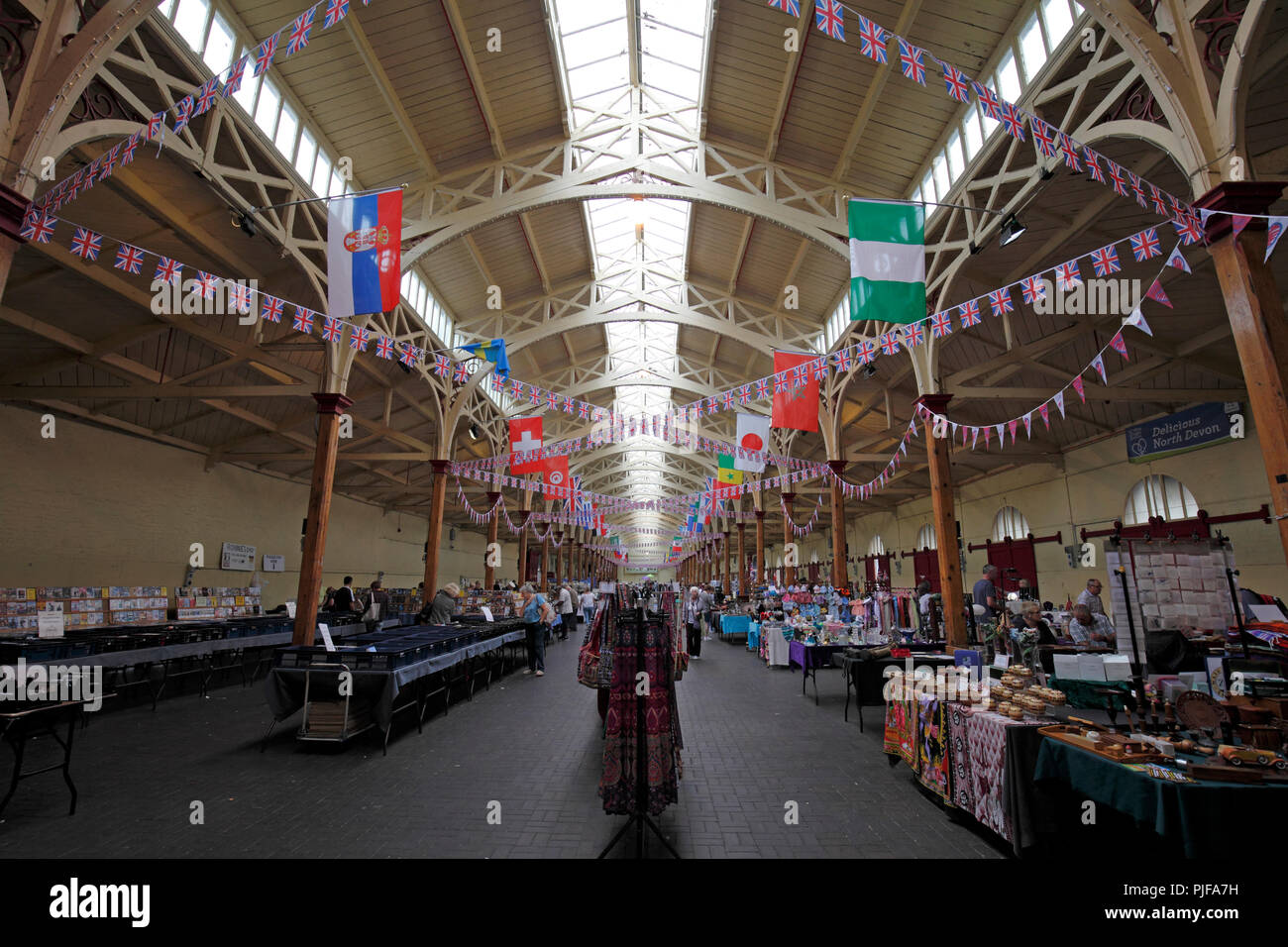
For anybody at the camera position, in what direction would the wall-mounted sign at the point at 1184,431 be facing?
facing the viewer and to the left of the viewer

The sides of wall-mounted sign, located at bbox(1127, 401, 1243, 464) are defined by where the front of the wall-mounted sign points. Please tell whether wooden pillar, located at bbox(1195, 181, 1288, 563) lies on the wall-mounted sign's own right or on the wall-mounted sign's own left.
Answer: on the wall-mounted sign's own left

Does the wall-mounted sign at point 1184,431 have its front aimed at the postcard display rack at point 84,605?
yes

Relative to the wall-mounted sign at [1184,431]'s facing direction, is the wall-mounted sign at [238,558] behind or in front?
in front

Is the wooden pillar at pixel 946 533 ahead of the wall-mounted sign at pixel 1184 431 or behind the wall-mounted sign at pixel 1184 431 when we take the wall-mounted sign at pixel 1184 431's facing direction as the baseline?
ahead

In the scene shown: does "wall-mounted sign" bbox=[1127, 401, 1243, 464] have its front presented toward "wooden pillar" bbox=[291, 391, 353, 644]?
yes

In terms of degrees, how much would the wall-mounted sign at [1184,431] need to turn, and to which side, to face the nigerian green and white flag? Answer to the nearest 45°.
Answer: approximately 45° to its left

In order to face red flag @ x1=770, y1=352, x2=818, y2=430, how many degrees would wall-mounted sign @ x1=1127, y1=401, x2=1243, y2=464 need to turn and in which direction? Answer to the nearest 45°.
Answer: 0° — it already faces it

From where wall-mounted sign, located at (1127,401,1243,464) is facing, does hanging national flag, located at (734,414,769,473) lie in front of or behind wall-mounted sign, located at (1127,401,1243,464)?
in front

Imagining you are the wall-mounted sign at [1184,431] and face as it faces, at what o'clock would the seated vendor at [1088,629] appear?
The seated vendor is roughly at 11 o'clock from the wall-mounted sign.

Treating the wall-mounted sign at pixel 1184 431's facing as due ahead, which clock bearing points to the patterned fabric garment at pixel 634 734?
The patterned fabric garment is roughly at 11 o'clock from the wall-mounted sign.
